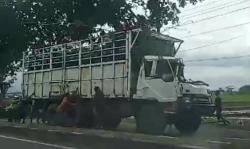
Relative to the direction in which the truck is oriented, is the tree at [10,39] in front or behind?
behind

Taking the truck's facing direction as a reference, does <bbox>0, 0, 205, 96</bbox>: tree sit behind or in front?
behind

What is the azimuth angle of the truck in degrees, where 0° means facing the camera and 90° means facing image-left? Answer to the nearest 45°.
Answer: approximately 315°

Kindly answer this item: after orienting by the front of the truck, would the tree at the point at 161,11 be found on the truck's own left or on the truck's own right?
on the truck's own left
